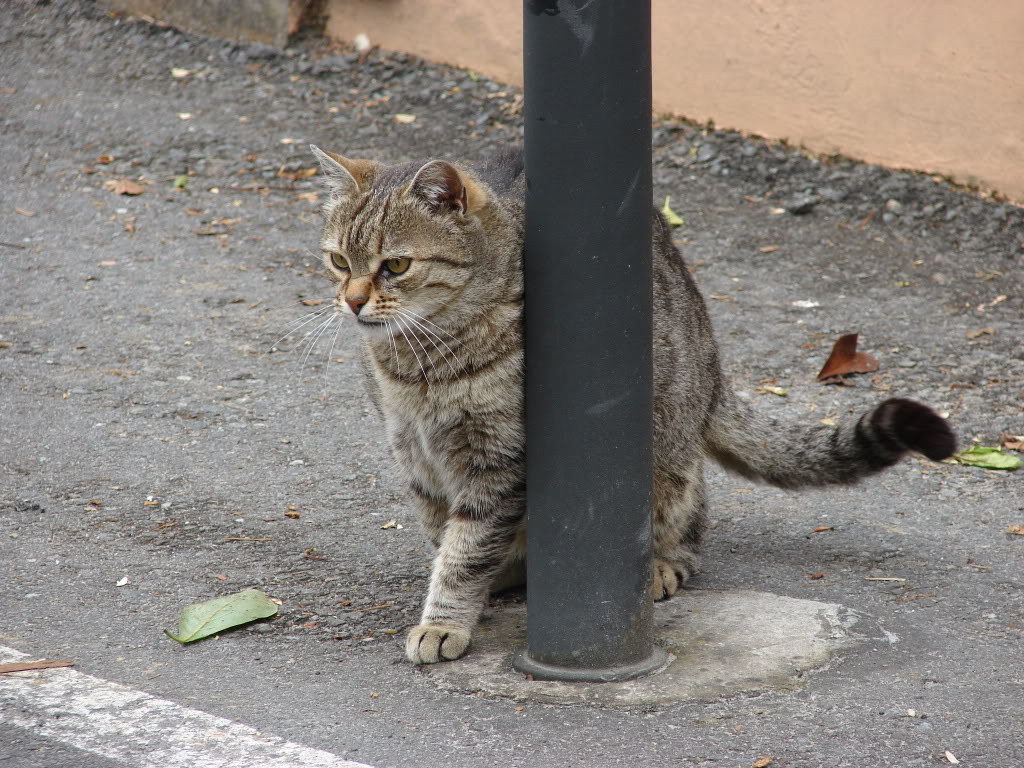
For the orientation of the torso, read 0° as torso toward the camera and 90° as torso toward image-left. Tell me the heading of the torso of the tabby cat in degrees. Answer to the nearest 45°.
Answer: approximately 45°

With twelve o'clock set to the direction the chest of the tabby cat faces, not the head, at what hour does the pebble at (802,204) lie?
The pebble is roughly at 5 o'clock from the tabby cat.

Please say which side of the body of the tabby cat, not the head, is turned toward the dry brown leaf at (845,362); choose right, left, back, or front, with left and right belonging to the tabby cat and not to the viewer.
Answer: back

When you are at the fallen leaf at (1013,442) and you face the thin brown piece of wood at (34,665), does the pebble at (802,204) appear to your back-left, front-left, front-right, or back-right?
back-right

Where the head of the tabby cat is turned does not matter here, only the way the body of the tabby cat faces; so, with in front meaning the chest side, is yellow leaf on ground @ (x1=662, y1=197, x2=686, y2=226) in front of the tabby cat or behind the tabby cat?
behind

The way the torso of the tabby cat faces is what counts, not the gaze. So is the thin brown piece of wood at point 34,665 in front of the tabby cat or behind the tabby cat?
in front

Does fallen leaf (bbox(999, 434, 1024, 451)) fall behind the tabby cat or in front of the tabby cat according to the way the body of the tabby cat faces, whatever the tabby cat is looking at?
behind

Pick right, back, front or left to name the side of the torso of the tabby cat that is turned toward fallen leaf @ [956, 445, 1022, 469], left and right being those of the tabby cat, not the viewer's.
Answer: back

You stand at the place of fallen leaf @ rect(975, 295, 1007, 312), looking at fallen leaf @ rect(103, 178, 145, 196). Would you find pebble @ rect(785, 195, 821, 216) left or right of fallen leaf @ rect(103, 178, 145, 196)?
right
